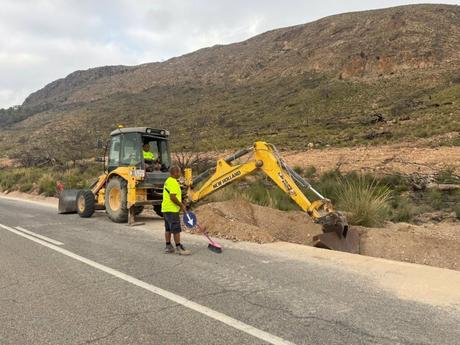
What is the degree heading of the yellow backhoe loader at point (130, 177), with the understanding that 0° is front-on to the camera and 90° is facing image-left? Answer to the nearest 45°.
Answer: approximately 135°

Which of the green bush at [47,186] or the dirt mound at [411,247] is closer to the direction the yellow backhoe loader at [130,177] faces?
the green bush

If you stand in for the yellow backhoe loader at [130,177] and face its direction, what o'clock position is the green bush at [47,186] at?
The green bush is roughly at 1 o'clock from the yellow backhoe loader.

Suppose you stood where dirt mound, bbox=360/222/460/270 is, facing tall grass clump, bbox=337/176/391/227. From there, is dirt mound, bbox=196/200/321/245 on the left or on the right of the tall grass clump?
left

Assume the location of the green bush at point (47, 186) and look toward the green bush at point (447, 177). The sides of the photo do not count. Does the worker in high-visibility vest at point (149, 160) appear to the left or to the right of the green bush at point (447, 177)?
right

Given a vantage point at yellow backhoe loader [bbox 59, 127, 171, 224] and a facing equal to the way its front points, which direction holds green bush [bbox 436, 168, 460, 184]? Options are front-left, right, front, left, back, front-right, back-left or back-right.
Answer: back-right

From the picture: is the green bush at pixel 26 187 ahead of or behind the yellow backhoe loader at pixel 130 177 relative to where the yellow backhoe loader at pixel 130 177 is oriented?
ahead

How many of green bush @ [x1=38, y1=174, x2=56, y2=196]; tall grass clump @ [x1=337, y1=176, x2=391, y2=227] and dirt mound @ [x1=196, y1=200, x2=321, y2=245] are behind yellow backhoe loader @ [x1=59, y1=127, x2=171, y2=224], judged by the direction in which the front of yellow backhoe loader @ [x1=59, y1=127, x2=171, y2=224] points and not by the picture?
2

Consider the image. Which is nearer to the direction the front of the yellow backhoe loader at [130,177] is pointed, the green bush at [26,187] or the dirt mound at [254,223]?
the green bush

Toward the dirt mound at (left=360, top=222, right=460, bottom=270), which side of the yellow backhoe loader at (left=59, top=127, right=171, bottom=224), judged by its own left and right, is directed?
back

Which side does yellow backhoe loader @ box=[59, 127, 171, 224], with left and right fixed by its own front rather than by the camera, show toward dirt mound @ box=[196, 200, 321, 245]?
back
